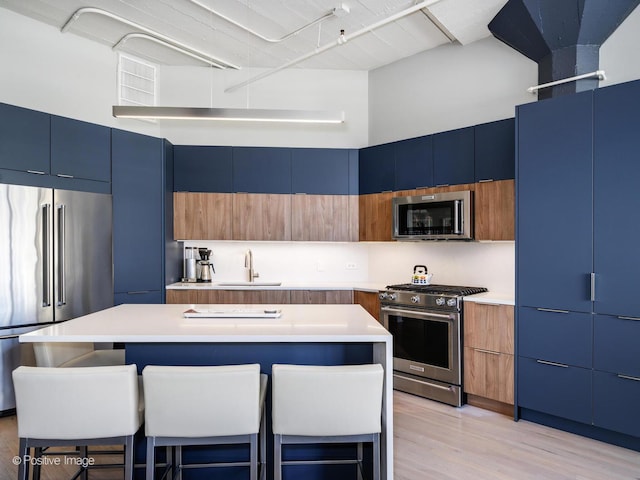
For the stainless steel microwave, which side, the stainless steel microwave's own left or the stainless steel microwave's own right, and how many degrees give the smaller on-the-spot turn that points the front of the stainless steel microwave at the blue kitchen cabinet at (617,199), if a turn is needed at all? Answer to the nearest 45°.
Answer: approximately 90° to the stainless steel microwave's own left

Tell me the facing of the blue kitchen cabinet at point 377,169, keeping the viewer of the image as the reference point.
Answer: facing the viewer and to the left of the viewer

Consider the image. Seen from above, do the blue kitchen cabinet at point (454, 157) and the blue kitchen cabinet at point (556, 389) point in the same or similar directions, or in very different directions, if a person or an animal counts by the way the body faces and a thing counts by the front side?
same or similar directions

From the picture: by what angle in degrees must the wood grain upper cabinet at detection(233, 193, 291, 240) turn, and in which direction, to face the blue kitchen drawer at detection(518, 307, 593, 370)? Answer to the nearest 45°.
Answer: approximately 45° to its left

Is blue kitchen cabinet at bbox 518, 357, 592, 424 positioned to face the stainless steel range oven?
no

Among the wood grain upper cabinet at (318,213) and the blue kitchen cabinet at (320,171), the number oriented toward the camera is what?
2

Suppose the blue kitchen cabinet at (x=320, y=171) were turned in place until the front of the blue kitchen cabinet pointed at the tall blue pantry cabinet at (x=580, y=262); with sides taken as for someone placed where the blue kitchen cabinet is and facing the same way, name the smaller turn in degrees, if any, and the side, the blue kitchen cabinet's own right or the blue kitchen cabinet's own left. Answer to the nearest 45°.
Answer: approximately 45° to the blue kitchen cabinet's own left

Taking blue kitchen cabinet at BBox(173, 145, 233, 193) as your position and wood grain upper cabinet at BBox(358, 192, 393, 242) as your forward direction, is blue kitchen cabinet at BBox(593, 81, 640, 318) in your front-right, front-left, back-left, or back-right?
front-right

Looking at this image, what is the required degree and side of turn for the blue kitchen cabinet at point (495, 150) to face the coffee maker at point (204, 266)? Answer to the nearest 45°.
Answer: approximately 45° to its right

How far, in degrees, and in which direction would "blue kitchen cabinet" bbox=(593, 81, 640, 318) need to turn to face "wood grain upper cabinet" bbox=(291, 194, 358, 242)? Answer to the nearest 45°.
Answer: approximately 45° to its right

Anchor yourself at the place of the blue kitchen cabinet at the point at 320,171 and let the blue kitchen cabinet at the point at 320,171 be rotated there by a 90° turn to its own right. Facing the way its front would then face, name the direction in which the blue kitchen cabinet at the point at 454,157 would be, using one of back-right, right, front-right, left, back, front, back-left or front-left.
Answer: back-left

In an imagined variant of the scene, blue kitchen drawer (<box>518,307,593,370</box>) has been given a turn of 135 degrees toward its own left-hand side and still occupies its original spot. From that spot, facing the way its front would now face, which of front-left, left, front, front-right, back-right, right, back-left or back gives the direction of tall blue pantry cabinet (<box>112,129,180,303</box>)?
back

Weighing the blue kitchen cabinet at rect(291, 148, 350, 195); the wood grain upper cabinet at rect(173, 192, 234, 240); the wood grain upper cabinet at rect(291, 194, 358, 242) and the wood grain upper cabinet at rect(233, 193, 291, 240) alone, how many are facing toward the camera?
4

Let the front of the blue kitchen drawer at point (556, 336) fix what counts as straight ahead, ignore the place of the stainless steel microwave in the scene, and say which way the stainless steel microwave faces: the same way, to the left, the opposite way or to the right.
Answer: the same way

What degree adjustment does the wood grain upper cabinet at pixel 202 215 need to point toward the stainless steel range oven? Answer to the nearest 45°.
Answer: approximately 45° to its left

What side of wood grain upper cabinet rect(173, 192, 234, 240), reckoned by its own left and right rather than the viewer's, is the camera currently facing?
front

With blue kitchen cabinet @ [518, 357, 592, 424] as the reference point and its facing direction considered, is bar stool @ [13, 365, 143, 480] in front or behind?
in front
